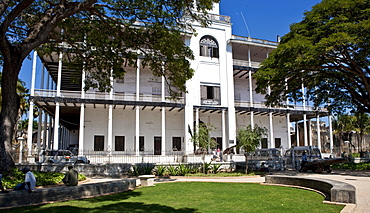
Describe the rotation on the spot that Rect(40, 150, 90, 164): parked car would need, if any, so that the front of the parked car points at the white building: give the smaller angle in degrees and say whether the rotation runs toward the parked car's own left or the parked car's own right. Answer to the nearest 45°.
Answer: approximately 45° to the parked car's own left

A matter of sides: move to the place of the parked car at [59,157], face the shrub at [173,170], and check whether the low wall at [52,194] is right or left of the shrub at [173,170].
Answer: right

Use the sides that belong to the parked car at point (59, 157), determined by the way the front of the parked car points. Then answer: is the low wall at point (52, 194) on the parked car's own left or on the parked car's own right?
on the parked car's own right

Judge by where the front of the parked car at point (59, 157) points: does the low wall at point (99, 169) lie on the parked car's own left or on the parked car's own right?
on the parked car's own right

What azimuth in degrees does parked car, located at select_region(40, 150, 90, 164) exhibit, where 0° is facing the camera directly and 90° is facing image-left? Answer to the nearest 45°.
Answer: approximately 270°

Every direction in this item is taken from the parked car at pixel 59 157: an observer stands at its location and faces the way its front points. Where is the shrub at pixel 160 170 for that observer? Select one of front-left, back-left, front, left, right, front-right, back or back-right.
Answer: front-right

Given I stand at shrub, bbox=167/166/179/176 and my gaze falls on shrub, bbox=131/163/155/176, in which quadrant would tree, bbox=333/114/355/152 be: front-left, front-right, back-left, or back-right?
back-right

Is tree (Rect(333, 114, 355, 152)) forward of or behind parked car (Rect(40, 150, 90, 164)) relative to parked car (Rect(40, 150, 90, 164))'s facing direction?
forward

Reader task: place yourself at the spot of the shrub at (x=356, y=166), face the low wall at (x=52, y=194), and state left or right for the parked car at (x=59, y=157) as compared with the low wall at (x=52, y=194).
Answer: right
